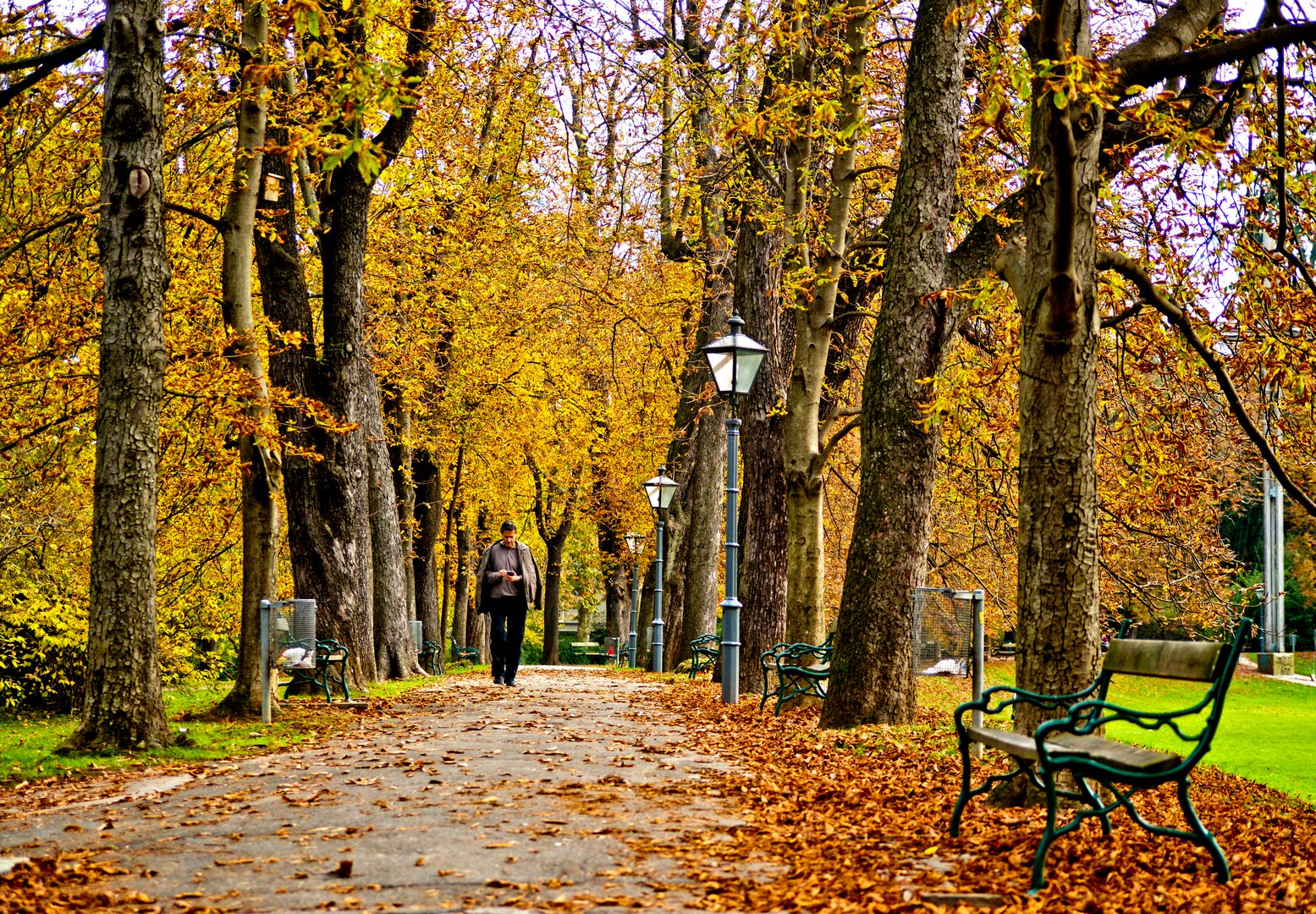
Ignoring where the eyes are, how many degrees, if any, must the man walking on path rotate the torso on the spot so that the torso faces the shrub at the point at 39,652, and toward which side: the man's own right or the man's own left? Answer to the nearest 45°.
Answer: approximately 45° to the man's own right

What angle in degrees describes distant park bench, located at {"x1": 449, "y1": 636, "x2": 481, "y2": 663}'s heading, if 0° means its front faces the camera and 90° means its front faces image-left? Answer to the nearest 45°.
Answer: approximately 270°

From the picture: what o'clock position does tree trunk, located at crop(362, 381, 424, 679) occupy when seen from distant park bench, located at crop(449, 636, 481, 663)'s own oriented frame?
The tree trunk is roughly at 3 o'clock from the distant park bench.

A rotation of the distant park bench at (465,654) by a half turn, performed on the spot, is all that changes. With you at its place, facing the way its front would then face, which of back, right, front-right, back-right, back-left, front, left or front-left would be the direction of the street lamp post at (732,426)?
left

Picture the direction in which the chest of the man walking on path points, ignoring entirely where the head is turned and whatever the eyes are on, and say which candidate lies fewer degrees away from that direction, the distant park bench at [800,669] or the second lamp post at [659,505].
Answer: the distant park bench

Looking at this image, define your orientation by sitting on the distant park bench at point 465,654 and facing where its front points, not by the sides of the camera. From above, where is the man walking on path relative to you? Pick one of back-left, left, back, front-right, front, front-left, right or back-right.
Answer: right

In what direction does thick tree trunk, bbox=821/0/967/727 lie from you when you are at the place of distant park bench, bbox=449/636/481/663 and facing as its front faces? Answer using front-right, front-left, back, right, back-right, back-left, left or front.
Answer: right

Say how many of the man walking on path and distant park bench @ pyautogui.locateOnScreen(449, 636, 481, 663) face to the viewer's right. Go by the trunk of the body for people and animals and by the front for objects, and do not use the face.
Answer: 1

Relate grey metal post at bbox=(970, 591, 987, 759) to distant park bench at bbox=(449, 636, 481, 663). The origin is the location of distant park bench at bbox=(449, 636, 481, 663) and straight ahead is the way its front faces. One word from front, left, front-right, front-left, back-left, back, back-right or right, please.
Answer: right

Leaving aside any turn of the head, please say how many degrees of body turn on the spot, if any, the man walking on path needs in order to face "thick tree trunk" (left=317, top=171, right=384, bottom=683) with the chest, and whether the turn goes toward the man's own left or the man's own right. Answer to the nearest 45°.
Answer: approximately 45° to the man's own right

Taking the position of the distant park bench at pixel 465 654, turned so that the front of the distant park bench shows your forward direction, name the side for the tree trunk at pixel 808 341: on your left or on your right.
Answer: on your right

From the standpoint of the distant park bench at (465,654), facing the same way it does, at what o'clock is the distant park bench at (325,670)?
the distant park bench at (325,670) is roughly at 3 o'clock from the distant park bench at (465,654).

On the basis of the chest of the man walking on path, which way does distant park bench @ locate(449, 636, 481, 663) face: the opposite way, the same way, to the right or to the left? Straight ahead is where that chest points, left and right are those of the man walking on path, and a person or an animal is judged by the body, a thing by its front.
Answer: to the left

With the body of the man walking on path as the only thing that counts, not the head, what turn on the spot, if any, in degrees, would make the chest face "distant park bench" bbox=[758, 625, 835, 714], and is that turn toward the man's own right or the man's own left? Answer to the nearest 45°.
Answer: approximately 45° to the man's own left
